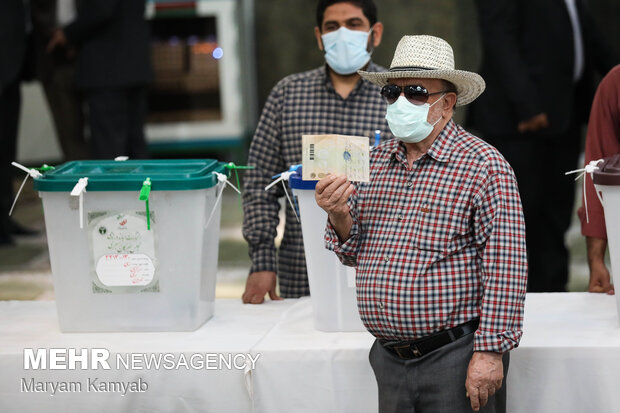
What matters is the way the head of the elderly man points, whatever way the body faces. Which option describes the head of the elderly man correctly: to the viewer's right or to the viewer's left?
to the viewer's left

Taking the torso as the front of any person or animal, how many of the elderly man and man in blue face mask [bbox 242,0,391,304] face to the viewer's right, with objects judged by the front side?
0

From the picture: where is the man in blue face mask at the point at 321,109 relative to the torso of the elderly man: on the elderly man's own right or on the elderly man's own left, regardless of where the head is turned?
on the elderly man's own right

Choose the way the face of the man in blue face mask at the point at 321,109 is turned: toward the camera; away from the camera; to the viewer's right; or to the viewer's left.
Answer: toward the camera

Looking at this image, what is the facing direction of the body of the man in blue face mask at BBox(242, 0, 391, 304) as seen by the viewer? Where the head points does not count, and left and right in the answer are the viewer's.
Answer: facing the viewer

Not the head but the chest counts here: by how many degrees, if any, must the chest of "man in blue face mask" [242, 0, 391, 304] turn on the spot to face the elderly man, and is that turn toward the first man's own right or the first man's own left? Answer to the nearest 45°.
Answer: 0° — they already face them
